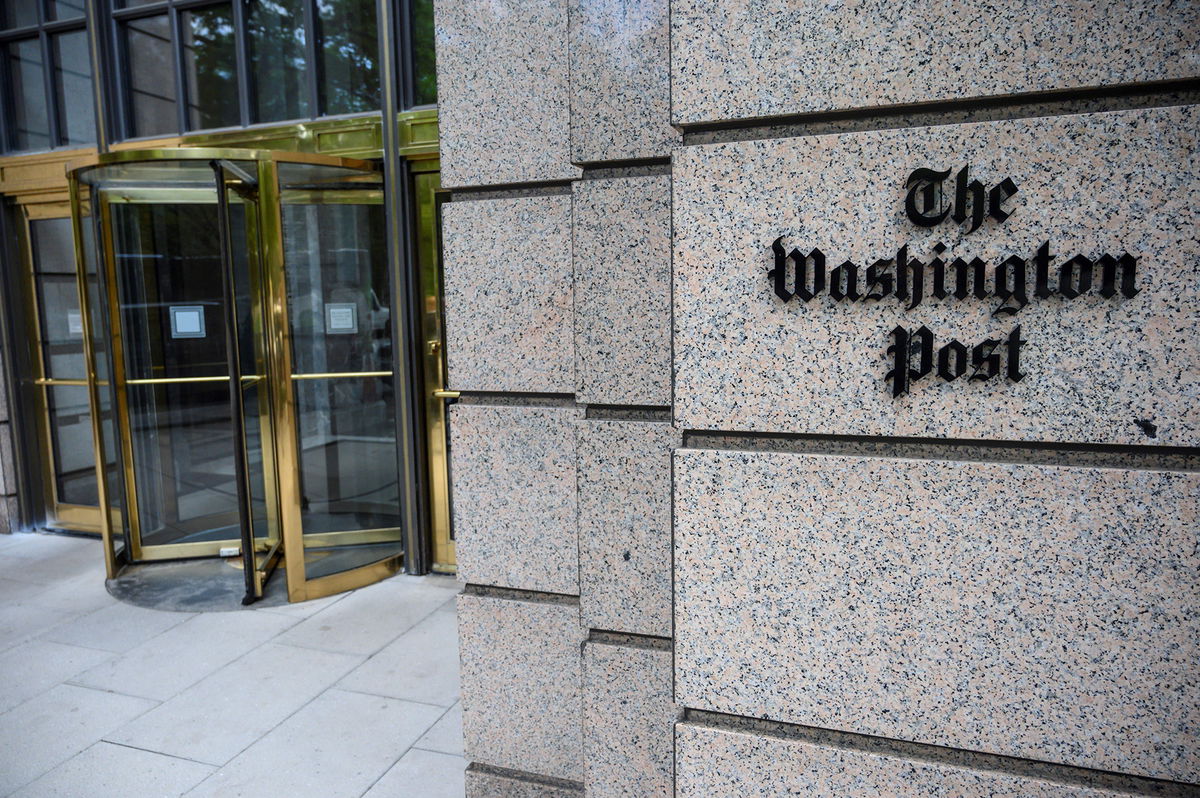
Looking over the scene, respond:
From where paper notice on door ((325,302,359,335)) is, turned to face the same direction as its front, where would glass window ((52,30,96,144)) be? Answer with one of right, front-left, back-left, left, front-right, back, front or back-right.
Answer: back-right

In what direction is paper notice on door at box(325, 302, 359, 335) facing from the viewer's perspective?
toward the camera

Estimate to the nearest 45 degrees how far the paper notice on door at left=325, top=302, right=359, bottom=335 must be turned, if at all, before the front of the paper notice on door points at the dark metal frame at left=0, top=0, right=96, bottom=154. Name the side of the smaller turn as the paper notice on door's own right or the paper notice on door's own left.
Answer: approximately 135° to the paper notice on door's own right

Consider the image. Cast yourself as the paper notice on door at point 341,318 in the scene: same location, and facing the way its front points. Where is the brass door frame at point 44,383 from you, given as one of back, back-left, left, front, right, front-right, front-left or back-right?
back-right

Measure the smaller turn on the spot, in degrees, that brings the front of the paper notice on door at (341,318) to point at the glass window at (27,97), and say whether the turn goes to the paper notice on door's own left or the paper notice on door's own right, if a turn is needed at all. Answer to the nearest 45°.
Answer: approximately 135° to the paper notice on door's own right
